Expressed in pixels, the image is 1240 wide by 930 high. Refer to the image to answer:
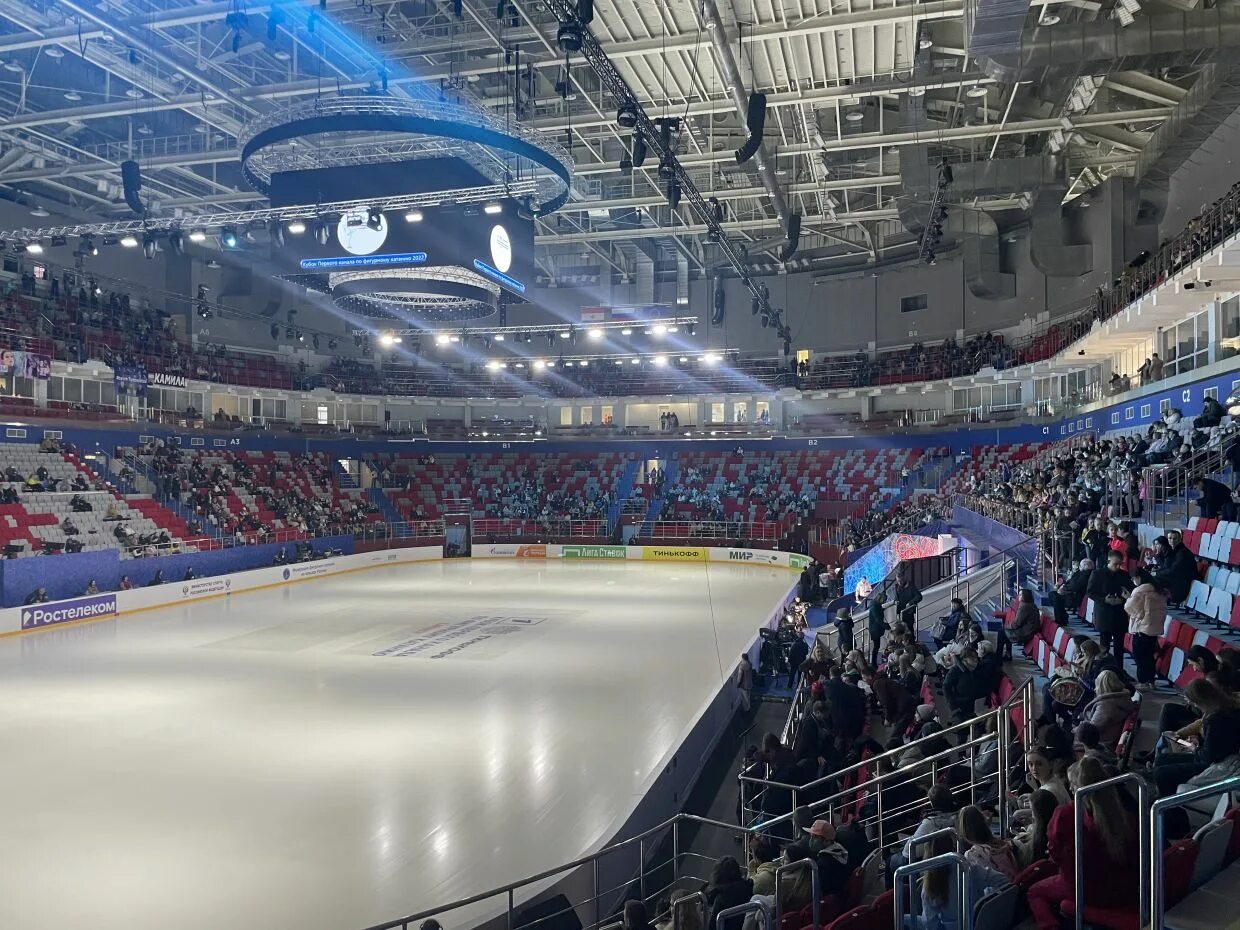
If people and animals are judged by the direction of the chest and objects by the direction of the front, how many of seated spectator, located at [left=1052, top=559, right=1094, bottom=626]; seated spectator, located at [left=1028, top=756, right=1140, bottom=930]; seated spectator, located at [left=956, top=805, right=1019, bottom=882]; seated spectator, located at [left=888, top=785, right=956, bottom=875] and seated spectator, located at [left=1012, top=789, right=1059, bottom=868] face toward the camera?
0

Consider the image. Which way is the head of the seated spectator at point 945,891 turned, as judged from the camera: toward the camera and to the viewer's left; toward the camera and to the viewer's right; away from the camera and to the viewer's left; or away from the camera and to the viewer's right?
away from the camera and to the viewer's left

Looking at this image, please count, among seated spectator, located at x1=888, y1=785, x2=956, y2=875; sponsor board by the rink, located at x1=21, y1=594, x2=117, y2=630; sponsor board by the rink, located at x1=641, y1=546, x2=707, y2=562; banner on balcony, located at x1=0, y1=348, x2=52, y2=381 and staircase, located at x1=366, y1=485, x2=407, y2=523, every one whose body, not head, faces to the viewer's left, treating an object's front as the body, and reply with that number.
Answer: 1

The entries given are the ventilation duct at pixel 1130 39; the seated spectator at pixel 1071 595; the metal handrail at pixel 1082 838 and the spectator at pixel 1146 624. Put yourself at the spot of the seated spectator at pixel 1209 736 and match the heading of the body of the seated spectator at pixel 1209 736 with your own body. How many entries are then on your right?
3

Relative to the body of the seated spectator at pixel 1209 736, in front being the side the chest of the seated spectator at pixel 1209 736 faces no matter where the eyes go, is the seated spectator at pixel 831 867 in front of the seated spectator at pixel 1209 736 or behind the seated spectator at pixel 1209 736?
in front

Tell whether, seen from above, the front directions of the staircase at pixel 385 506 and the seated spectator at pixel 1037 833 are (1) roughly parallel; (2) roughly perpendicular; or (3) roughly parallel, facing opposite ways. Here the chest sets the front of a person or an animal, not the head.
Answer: roughly parallel, facing opposite ways

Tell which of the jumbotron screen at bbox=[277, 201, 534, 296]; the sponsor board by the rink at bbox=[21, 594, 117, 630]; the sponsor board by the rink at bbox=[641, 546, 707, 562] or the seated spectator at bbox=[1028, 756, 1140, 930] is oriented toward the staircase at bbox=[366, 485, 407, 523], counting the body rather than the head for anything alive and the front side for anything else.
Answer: the seated spectator

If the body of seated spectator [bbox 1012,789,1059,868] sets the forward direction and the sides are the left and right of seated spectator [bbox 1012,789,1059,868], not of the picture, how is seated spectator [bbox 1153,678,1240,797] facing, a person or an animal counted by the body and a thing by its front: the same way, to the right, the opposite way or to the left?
the same way

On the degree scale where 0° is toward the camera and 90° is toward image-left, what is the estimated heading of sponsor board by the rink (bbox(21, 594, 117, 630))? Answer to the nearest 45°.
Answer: approximately 315°

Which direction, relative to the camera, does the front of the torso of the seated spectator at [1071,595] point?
to the viewer's left

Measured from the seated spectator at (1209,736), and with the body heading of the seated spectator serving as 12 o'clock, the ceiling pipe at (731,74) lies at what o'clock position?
The ceiling pipe is roughly at 2 o'clock from the seated spectator.

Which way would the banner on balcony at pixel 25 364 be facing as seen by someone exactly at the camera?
facing the viewer and to the right of the viewer

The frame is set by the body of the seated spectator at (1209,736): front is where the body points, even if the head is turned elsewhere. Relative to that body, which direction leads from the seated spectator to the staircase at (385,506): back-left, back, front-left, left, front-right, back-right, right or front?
front-right

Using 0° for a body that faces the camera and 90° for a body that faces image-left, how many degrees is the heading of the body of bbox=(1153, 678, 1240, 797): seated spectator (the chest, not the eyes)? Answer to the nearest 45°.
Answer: approximately 90°
